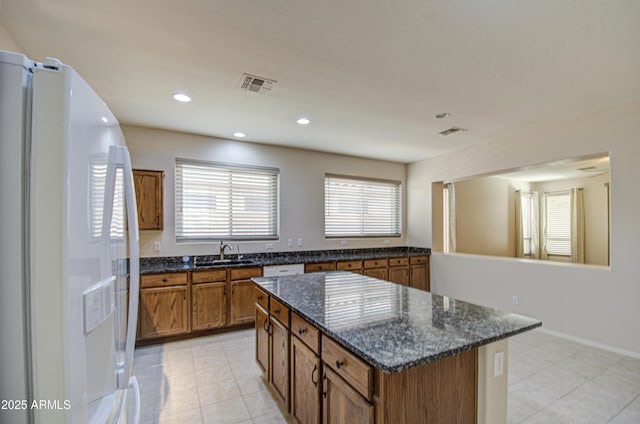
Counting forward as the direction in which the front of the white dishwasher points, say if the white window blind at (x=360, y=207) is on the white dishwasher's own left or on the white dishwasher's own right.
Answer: on the white dishwasher's own left

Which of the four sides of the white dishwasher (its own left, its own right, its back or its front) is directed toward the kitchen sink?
right

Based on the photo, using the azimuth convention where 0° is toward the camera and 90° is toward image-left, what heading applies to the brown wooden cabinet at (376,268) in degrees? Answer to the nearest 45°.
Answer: approximately 0°

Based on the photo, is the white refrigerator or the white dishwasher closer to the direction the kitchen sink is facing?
the white refrigerator

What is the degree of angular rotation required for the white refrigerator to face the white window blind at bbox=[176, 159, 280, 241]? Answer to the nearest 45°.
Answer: approximately 90° to its left

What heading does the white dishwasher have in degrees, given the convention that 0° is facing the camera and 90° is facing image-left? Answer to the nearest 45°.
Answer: approximately 0°

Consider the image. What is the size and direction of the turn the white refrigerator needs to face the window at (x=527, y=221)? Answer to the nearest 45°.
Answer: approximately 45° to its left

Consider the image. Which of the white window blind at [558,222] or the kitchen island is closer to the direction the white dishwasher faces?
the kitchen island

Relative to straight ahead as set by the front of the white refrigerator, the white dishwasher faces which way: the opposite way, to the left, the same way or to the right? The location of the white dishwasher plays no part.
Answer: to the right

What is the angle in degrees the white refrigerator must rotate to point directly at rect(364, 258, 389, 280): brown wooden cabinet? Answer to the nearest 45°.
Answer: approximately 90° to its left

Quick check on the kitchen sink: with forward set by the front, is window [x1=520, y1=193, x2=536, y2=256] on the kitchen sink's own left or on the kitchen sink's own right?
on the kitchen sink's own left
